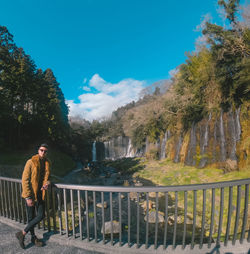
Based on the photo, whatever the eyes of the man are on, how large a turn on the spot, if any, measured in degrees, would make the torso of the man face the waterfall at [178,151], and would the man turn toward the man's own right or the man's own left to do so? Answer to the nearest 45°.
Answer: approximately 90° to the man's own left

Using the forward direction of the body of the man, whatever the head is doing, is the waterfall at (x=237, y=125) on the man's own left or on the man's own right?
on the man's own left

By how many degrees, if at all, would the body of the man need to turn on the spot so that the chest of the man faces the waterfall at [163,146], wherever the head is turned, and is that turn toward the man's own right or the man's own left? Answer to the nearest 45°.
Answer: approximately 90° to the man's own left

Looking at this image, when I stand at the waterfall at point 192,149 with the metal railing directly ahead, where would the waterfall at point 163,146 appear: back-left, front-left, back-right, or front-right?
back-right

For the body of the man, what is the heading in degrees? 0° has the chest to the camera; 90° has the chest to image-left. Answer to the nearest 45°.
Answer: approximately 315°

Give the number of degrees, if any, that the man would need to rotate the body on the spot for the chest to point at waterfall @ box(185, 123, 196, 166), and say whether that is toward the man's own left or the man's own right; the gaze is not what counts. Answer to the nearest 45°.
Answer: approximately 90° to the man's own left

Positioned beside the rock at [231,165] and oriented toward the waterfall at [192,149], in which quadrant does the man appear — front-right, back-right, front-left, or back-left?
back-left
